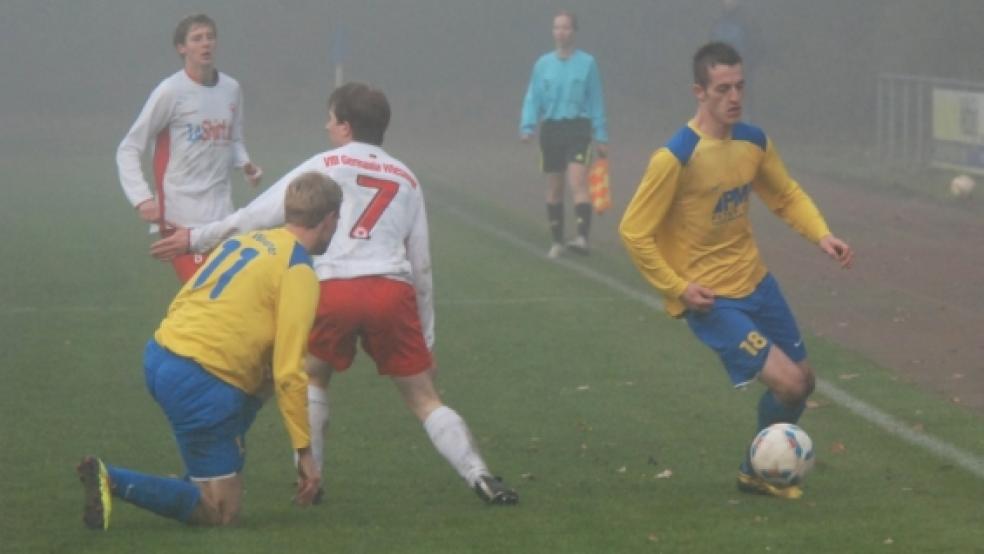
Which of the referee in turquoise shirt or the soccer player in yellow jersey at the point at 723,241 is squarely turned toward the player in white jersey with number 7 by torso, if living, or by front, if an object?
the referee in turquoise shirt

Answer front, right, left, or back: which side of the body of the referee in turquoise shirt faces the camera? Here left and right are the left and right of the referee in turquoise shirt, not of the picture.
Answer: front

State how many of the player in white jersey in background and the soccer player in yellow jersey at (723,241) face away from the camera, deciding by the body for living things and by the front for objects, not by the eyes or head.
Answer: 0

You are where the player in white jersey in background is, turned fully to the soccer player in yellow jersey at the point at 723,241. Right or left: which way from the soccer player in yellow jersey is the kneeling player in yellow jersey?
right

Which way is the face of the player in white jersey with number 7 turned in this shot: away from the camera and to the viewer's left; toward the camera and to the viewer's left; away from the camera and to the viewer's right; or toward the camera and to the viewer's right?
away from the camera and to the viewer's left

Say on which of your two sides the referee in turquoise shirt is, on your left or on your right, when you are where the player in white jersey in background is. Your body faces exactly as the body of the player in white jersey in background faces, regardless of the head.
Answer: on your left

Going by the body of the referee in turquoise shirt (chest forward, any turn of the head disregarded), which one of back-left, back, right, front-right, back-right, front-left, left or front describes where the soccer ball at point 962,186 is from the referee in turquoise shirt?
back-left

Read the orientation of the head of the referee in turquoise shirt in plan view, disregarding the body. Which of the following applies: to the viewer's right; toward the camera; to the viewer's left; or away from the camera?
toward the camera

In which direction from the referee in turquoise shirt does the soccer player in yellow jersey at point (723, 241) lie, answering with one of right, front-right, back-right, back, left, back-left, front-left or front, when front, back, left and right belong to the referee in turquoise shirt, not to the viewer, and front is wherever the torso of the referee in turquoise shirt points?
front

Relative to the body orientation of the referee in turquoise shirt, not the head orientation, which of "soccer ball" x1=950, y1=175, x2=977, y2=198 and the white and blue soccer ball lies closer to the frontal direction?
the white and blue soccer ball

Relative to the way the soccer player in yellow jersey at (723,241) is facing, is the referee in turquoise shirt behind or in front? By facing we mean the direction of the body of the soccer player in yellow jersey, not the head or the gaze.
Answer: behind

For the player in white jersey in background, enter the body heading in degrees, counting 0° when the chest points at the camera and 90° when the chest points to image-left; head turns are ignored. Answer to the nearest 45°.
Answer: approximately 315°
